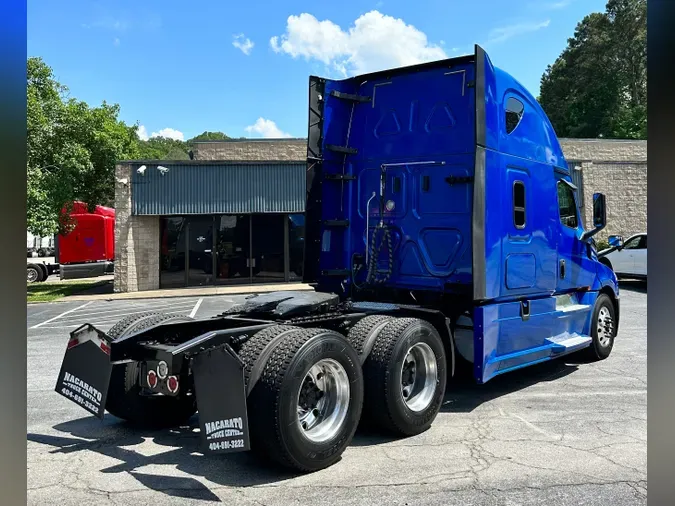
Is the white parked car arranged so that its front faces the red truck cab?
yes

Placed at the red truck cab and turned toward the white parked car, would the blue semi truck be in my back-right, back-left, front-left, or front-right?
front-right

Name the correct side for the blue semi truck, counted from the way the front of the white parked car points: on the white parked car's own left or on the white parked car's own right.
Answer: on the white parked car's own left

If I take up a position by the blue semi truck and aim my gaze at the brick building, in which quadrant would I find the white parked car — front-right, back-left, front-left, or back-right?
front-right

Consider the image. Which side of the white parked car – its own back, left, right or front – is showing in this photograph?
left

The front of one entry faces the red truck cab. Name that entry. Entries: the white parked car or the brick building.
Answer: the white parked car

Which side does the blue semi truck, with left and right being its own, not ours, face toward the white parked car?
front

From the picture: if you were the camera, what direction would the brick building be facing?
facing the viewer

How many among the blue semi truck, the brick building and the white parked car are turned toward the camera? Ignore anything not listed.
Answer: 1

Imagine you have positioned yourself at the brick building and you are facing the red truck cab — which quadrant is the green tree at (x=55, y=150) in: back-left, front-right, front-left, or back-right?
front-left

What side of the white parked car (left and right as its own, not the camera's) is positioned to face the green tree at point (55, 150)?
front

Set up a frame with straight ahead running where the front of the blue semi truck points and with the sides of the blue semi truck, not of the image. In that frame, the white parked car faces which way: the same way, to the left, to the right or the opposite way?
to the left
